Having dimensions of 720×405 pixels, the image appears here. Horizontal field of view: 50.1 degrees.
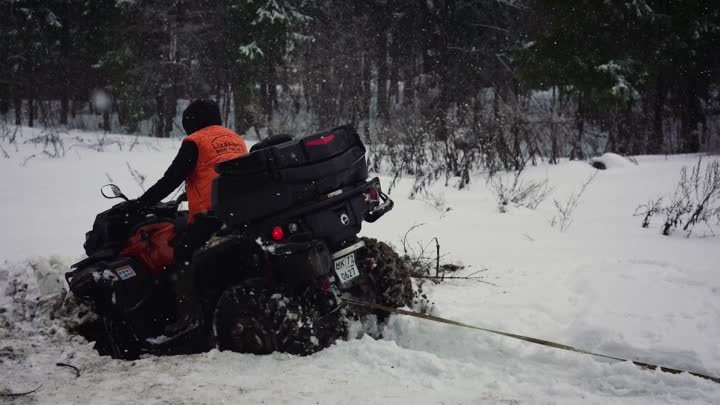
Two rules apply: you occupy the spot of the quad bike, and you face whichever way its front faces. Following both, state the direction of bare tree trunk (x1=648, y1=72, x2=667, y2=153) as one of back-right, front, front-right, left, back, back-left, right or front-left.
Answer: right

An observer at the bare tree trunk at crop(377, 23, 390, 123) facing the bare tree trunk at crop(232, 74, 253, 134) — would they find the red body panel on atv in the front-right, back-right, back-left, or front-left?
front-left

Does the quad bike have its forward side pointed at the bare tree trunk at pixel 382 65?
no

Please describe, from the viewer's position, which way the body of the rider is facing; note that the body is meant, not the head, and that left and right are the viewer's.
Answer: facing away from the viewer and to the left of the viewer

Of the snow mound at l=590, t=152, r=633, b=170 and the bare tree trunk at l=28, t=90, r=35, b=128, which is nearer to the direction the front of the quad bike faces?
the bare tree trunk

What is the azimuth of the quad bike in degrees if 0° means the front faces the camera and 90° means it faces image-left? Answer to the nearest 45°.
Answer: approximately 135°

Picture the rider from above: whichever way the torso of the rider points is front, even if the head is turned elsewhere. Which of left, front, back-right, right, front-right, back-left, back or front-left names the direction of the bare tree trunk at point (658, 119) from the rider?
right

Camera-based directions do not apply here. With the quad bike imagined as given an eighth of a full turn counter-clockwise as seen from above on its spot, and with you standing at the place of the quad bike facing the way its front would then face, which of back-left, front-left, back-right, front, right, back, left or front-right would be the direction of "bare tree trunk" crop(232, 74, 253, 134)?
right

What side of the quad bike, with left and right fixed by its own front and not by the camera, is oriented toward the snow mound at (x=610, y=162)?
right

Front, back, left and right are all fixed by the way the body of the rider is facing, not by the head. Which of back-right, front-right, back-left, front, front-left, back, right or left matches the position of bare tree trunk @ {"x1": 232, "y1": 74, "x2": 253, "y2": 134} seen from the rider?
front-right

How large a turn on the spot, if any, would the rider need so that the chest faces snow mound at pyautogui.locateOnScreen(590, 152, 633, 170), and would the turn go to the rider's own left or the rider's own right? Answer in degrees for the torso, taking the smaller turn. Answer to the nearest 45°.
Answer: approximately 90° to the rider's own right
